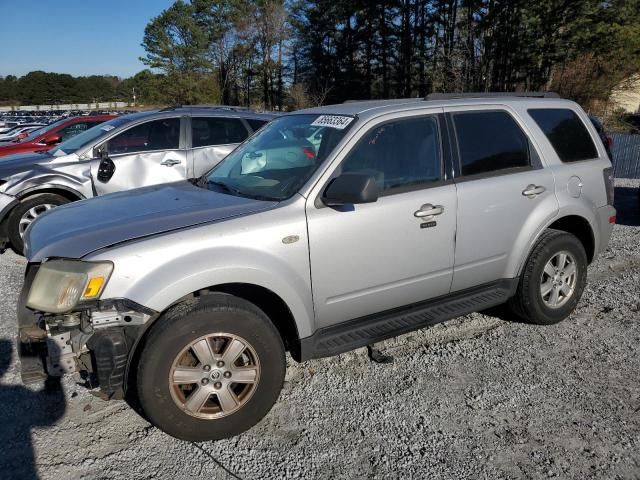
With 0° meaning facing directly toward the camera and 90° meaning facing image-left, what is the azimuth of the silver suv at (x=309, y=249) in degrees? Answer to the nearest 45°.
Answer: approximately 45°

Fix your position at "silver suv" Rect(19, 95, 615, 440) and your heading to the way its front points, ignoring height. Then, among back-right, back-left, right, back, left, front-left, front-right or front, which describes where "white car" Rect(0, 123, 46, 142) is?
right

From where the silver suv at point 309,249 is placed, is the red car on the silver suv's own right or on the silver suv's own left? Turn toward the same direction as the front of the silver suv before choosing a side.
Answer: on the silver suv's own right

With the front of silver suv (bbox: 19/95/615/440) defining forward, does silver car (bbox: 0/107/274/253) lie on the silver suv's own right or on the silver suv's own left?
on the silver suv's own right
